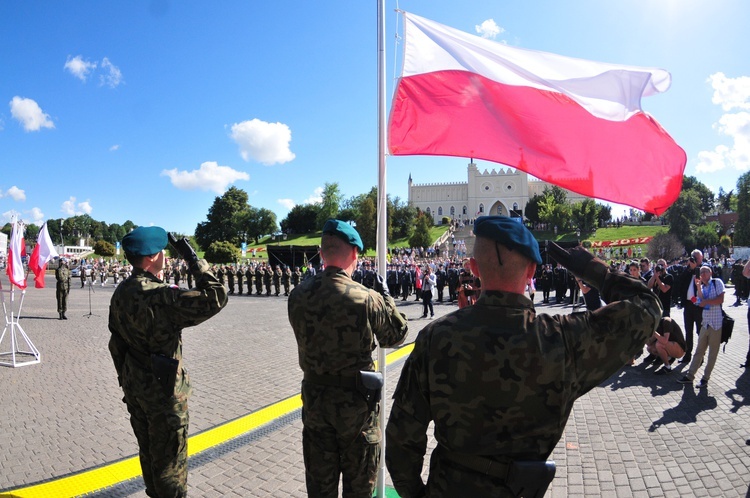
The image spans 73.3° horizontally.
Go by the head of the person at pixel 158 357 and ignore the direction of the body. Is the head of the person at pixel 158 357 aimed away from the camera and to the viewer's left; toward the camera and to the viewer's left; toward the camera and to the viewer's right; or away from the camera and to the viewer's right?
away from the camera and to the viewer's right

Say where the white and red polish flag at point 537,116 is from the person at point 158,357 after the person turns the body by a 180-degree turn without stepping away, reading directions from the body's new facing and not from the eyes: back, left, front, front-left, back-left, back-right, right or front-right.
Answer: back-left

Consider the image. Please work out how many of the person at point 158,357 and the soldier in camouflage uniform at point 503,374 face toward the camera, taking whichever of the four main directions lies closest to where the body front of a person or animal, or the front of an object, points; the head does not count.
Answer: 0

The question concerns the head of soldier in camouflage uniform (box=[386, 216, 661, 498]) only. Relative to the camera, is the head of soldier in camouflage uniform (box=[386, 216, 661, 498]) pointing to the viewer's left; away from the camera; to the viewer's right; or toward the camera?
away from the camera

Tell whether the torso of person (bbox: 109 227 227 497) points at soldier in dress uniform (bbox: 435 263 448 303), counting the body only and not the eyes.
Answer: yes

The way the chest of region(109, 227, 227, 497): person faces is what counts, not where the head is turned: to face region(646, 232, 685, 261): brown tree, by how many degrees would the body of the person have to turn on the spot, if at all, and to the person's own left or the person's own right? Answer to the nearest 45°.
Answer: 0° — they already face it

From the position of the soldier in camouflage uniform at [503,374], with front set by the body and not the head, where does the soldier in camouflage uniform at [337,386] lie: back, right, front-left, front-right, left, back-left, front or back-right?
front-left

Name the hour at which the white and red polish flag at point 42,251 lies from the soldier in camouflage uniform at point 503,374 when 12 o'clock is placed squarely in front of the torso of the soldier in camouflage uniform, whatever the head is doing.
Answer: The white and red polish flag is roughly at 10 o'clock from the soldier in camouflage uniform.

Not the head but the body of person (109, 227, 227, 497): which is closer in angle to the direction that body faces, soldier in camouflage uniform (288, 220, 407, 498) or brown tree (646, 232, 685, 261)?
the brown tree

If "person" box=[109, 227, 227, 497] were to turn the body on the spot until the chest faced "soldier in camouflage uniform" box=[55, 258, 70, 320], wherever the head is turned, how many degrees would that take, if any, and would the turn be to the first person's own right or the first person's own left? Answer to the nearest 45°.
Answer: approximately 45° to the first person's own left

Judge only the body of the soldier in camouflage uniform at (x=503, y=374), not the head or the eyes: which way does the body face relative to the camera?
away from the camera

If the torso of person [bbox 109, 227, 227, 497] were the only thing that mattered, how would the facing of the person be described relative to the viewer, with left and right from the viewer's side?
facing away from the viewer and to the right of the viewer
